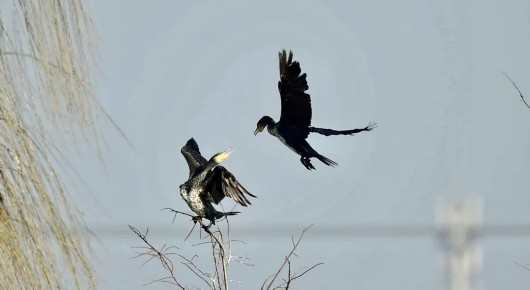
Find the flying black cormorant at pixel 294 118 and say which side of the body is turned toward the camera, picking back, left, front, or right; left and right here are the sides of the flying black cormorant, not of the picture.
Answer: left
